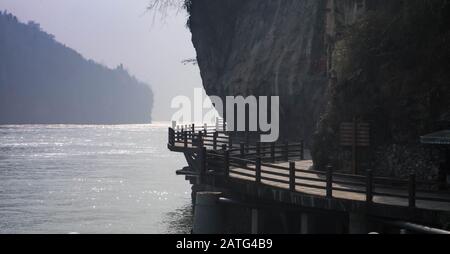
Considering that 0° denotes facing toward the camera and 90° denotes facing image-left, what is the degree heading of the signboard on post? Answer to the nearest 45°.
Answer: approximately 0°
